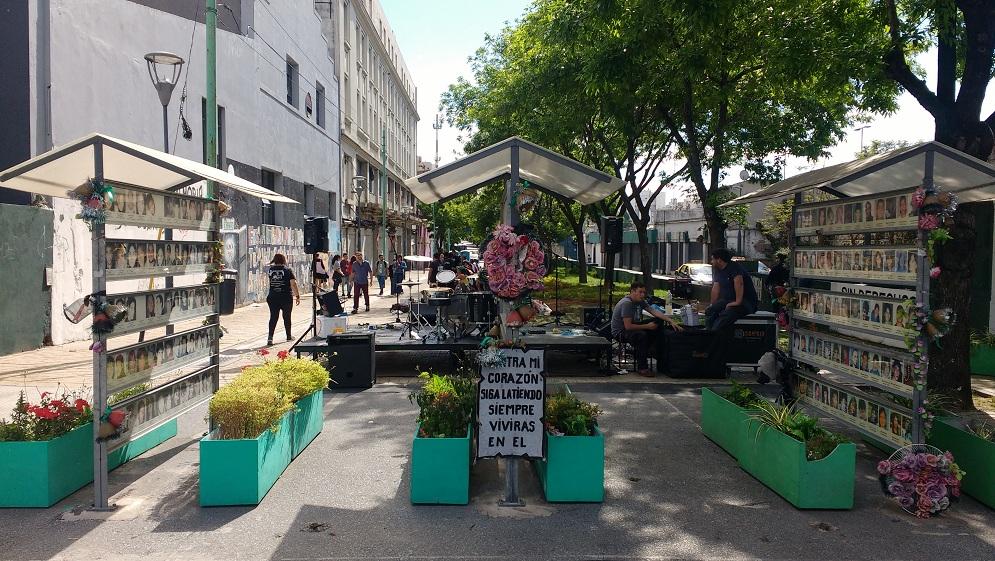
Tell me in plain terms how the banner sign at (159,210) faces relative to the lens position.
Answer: facing the viewer and to the right of the viewer

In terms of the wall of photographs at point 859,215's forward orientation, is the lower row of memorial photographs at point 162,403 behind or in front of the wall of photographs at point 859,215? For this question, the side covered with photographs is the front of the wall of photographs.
in front

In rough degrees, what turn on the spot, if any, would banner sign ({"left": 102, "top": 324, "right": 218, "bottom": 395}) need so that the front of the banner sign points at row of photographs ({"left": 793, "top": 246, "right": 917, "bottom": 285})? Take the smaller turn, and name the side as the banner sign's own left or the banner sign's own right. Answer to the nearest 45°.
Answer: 0° — it already faces it

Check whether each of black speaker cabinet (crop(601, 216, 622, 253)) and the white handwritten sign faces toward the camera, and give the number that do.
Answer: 2

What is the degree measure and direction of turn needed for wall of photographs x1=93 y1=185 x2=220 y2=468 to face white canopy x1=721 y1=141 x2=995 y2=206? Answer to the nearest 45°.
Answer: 0° — it already faces it

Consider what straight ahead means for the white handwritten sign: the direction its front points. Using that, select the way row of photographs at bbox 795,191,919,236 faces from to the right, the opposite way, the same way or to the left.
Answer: to the right

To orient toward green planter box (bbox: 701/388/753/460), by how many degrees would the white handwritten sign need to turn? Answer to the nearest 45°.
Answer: approximately 135° to its left

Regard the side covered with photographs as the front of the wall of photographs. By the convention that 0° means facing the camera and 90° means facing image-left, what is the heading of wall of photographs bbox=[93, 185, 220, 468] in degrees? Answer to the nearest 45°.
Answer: approximately 315°

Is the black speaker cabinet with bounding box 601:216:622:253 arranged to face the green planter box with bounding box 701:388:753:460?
yes

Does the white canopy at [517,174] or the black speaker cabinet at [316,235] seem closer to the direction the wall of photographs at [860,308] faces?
the white canopy

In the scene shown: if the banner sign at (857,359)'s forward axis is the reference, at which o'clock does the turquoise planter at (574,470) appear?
The turquoise planter is roughly at 12 o'clock from the banner sign.

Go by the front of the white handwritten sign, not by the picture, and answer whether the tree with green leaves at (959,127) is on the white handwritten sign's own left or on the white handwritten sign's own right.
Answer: on the white handwritten sign's own left
